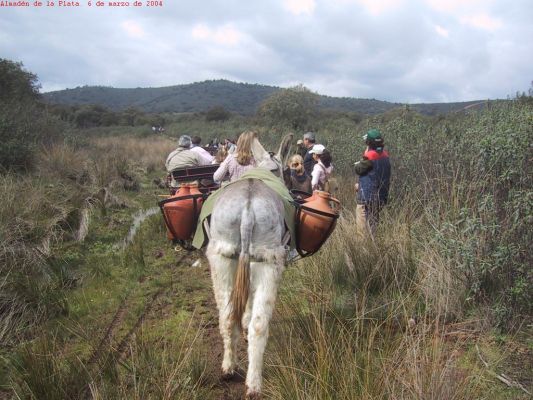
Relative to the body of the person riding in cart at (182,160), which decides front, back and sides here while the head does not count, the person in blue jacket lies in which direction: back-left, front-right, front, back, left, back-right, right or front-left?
back-right

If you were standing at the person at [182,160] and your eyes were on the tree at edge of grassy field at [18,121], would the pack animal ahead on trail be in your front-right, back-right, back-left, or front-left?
back-left

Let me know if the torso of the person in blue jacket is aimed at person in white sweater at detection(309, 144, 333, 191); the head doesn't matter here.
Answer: yes

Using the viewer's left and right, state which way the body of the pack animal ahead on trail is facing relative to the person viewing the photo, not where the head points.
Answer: facing away from the viewer

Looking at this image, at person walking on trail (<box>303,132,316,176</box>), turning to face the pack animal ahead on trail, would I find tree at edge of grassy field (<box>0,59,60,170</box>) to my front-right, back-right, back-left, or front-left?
back-right

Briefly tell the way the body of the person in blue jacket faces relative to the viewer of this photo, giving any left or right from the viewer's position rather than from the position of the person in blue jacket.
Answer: facing away from the viewer and to the left of the viewer

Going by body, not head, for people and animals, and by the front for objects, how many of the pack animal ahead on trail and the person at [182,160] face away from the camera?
2

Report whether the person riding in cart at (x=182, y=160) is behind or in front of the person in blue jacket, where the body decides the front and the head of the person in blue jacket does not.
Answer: in front

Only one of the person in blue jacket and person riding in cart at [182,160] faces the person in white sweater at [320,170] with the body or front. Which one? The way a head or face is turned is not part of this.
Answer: the person in blue jacket

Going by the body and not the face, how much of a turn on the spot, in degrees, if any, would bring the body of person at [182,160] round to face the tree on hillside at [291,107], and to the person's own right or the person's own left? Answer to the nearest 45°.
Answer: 0° — they already face it

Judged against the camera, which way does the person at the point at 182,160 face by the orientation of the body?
away from the camera

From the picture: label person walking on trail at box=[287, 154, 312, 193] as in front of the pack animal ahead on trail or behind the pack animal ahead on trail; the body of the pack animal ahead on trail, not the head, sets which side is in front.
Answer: in front

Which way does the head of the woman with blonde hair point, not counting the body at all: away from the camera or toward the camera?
away from the camera
